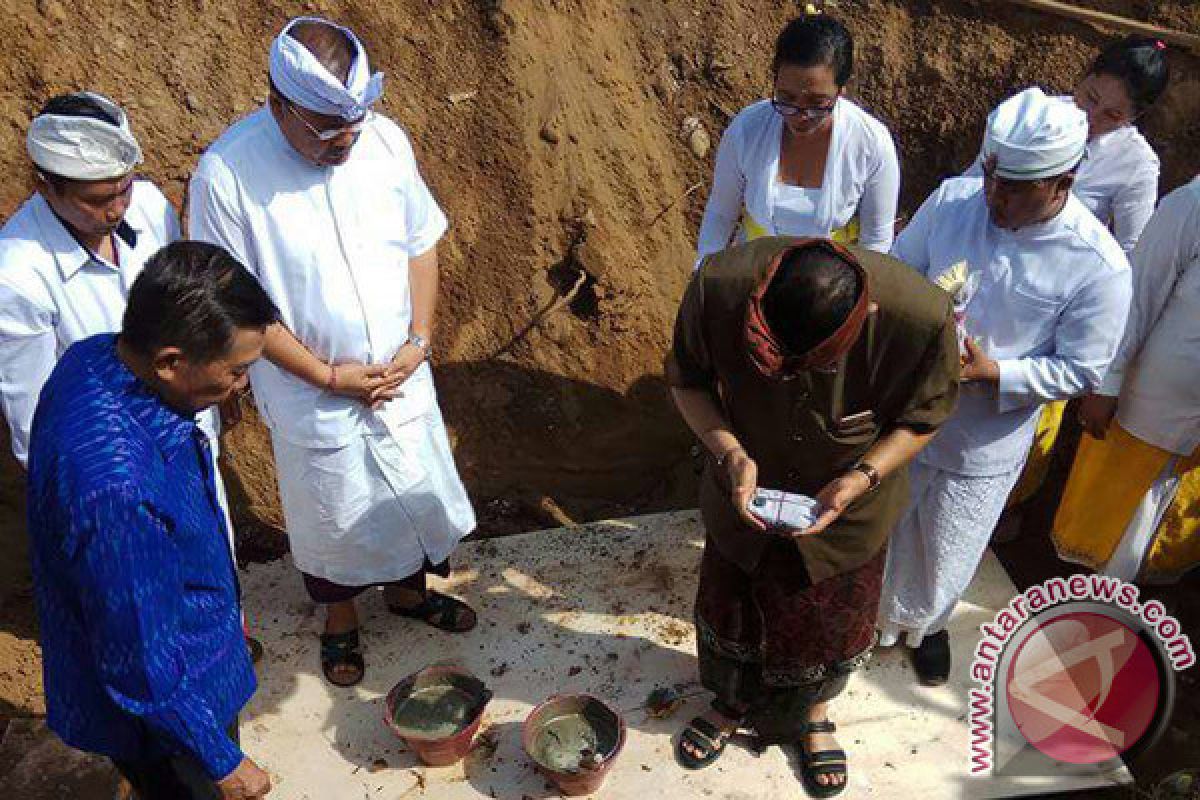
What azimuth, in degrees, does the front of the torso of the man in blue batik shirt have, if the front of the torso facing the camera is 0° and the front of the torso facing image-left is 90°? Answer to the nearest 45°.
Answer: approximately 270°

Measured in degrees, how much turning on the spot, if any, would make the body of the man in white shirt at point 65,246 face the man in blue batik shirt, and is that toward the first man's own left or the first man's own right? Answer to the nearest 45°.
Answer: approximately 45° to the first man's own right

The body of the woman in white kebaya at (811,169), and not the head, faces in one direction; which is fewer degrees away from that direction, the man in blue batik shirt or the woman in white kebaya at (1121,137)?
the man in blue batik shirt

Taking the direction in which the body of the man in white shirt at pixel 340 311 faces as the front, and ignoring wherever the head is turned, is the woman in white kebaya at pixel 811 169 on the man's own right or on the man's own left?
on the man's own left

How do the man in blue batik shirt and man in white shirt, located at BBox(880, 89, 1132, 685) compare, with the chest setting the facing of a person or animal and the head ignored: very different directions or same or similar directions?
very different directions

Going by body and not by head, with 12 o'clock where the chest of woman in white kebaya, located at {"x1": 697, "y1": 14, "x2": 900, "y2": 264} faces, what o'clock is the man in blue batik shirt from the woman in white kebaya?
The man in blue batik shirt is roughly at 1 o'clock from the woman in white kebaya.

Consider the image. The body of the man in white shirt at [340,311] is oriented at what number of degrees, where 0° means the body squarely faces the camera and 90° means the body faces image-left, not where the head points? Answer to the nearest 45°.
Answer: approximately 315°
